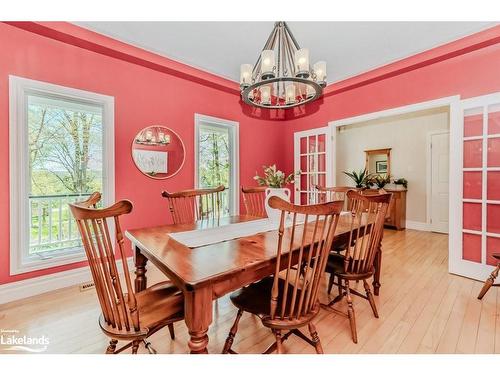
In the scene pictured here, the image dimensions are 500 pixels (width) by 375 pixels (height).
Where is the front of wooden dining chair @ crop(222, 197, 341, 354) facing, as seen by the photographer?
facing away from the viewer and to the left of the viewer

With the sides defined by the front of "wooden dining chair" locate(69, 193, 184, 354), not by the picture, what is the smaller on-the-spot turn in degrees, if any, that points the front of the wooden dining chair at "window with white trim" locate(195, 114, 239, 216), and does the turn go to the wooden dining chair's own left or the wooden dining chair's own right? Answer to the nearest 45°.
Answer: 0° — it already faces it

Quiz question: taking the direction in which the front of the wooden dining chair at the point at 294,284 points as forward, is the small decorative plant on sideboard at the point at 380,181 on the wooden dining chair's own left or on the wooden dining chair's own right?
on the wooden dining chair's own right

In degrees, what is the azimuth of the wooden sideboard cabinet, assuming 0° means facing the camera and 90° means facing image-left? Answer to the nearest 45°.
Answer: approximately 45°
